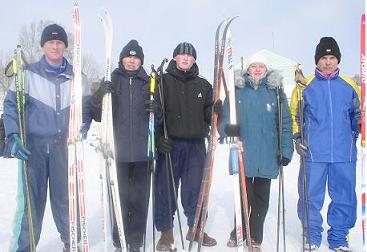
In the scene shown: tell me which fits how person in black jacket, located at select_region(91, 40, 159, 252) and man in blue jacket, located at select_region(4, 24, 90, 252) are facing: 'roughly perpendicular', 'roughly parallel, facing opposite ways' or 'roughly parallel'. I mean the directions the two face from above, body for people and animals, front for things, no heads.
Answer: roughly parallel

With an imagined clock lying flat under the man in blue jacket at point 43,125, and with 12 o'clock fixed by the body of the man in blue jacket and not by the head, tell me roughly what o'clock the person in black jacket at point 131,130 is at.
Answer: The person in black jacket is roughly at 9 o'clock from the man in blue jacket.

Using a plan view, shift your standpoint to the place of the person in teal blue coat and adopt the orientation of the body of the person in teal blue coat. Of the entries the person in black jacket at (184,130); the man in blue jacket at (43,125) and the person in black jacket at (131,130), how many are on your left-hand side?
0

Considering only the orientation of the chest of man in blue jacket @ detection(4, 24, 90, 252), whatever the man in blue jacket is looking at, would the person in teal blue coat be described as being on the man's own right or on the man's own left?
on the man's own left

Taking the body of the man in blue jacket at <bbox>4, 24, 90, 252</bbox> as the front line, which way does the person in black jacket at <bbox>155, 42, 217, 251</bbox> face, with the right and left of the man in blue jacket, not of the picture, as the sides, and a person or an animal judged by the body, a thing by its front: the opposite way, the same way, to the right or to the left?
the same way

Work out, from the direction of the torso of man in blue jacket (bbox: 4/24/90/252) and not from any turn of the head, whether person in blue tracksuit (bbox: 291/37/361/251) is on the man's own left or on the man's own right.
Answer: on the man's own left

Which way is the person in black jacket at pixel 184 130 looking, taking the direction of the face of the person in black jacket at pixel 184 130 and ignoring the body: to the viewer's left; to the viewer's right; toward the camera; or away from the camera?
toward the camera

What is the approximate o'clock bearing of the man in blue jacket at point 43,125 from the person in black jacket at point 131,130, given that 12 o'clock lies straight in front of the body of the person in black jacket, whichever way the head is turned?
The man in blue jacket is roughly at 3 o'clock from the person in black jacket.

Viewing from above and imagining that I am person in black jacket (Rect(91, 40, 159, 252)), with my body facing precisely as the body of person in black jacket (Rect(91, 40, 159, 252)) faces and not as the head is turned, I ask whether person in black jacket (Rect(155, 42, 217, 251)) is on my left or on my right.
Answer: on my left

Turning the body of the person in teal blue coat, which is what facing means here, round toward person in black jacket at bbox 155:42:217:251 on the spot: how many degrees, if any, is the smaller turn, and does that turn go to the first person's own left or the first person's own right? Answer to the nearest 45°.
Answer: approximately 90° to the first person's own right

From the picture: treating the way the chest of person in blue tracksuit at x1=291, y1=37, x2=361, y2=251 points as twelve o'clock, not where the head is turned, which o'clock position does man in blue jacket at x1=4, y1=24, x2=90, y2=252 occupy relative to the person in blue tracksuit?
The man in blue jacket is roughly at 2 o'clock from the person in blue tracksuit.

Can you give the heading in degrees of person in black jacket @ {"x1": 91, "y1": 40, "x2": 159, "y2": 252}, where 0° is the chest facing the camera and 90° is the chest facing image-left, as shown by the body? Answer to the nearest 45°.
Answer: approximately 0°

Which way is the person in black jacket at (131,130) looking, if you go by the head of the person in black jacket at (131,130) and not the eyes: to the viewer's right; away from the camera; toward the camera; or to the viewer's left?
toward the camera

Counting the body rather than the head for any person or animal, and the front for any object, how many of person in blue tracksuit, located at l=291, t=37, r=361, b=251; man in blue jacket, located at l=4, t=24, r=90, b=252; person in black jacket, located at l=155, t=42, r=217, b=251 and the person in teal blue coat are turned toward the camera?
4

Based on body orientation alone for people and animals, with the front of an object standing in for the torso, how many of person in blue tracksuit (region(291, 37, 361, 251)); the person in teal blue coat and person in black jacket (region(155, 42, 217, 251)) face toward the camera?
3

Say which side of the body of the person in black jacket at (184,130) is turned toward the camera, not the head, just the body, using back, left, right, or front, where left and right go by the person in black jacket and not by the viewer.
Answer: front
